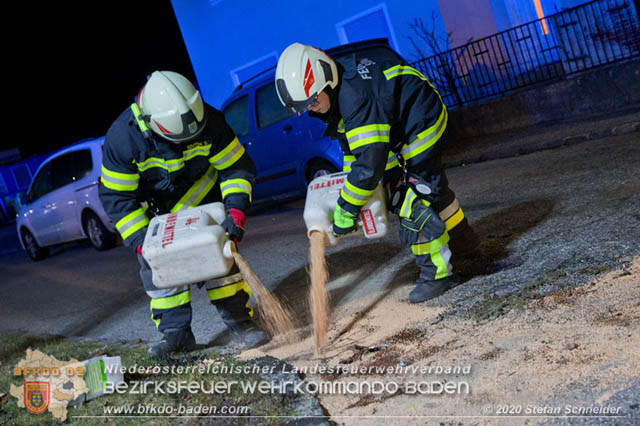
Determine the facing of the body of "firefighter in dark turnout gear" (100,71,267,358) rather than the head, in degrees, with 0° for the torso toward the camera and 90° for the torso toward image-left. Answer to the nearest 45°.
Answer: approximately 0°

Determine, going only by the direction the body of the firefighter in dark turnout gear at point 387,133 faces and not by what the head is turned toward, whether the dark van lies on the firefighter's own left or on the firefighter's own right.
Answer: on the firefighter's own right

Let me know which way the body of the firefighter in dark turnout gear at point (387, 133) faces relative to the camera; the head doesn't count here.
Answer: to the viewer's left

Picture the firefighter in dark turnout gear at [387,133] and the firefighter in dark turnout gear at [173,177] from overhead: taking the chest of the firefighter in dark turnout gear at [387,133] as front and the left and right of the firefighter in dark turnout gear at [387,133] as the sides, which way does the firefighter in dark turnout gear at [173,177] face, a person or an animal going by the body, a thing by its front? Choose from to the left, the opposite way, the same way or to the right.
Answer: to the left

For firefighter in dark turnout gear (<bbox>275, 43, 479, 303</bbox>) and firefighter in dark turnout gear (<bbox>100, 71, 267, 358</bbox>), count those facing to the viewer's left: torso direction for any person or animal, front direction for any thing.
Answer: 1

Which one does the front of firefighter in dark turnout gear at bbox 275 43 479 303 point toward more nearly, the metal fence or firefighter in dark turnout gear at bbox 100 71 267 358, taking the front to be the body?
the firefighter in dark turnout gear

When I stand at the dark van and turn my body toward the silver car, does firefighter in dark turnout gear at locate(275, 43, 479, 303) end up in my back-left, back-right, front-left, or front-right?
back-left
